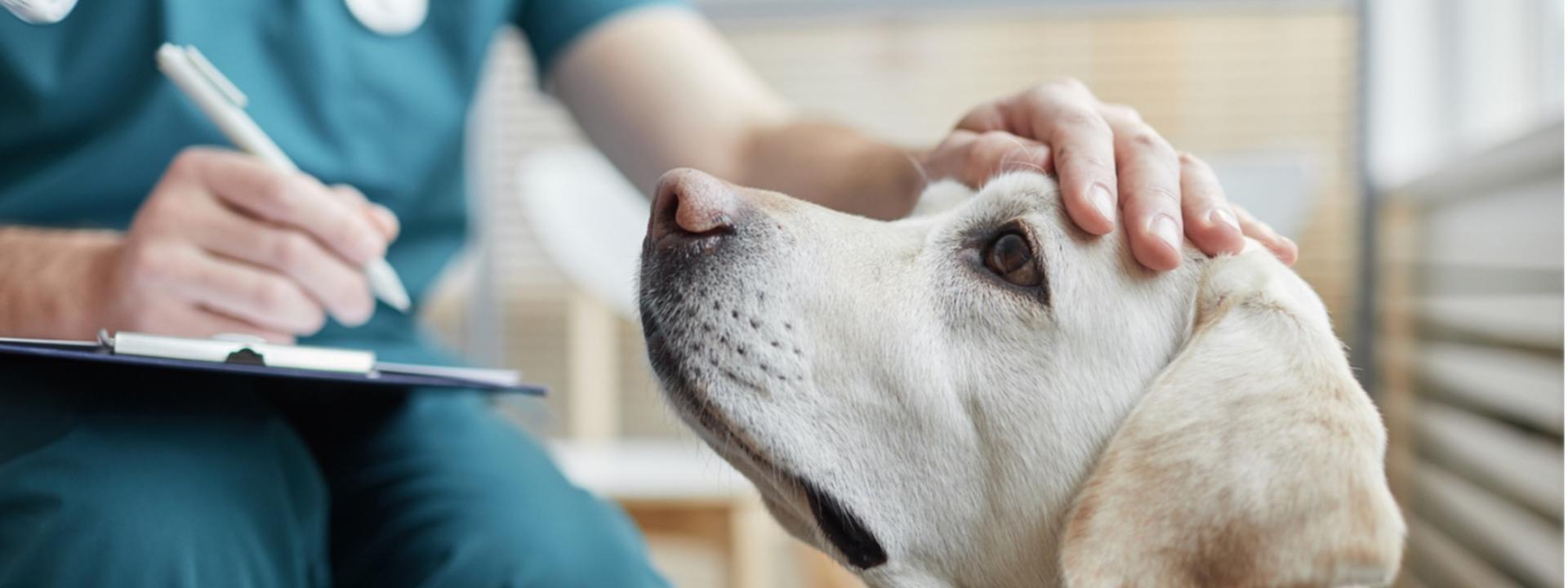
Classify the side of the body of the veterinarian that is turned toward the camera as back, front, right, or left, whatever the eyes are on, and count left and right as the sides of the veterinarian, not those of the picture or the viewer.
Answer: front
